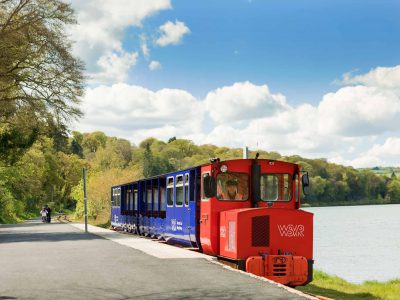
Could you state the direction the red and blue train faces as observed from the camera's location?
facing the viewer and to the right of the viewer

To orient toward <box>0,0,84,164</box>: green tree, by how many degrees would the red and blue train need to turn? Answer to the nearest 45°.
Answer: approximately 180°
